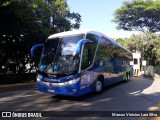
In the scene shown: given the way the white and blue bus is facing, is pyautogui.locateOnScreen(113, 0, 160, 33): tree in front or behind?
behind

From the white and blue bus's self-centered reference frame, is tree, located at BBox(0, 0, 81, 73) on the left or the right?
on its right

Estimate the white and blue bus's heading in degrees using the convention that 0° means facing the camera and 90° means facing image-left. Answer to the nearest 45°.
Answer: approximately 45°
